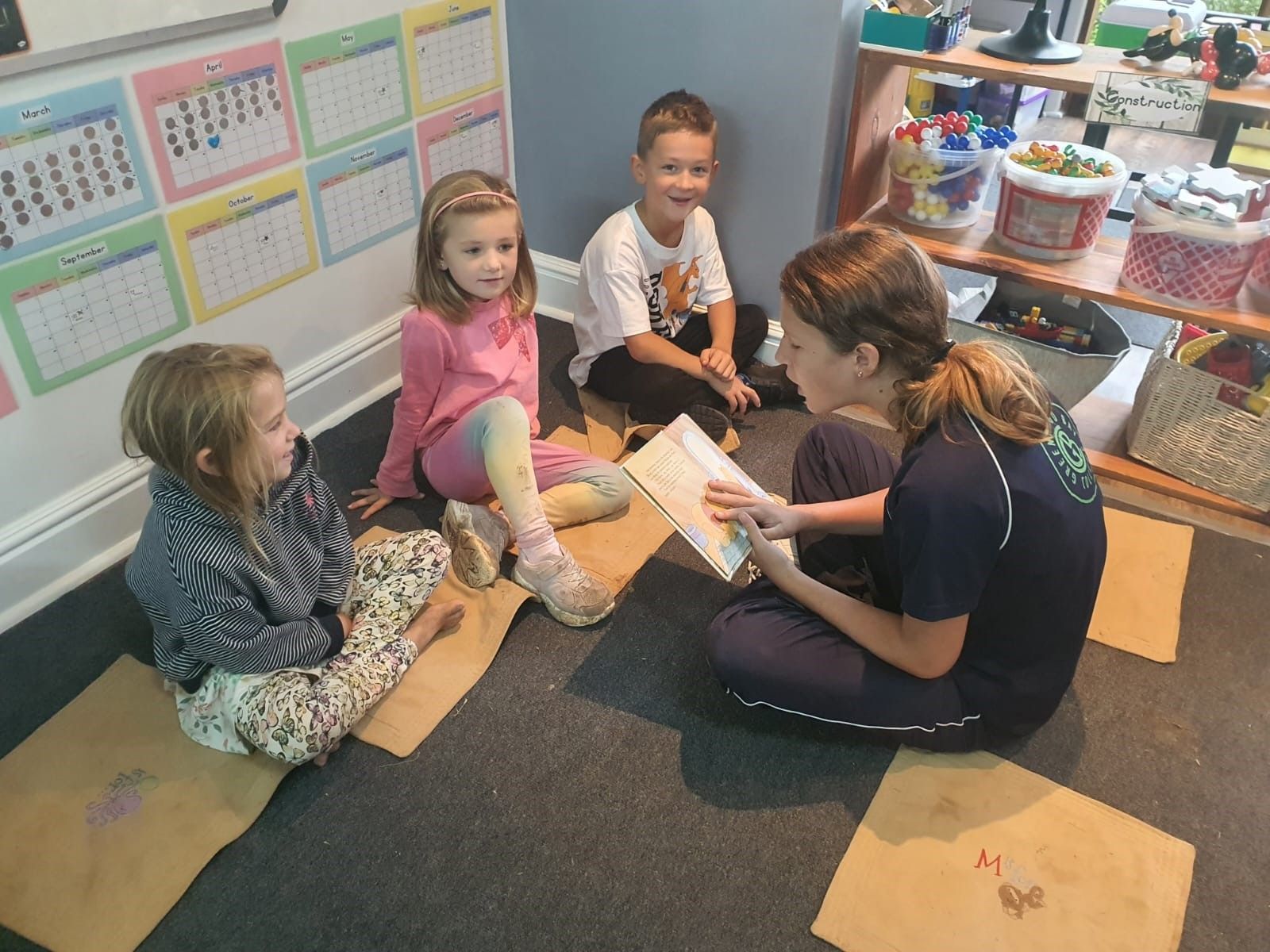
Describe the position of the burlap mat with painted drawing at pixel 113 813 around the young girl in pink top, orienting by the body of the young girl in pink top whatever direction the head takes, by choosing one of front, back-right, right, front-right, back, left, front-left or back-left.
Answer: right

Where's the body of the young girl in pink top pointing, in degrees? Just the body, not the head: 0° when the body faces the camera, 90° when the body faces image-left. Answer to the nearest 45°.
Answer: approximately 315°

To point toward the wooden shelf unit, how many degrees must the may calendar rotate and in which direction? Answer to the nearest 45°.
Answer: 0° — it already faces it

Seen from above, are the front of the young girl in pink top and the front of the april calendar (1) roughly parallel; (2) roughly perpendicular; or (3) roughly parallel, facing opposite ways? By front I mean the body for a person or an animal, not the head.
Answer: roughly parallel

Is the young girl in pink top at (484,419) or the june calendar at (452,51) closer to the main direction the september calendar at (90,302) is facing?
the young girl in pink top

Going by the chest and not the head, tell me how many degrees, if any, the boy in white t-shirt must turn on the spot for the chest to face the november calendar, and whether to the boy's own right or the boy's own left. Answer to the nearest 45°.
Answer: approximately 135° to the boy's own right

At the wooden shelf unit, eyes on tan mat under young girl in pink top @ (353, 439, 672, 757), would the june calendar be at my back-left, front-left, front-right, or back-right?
front-right

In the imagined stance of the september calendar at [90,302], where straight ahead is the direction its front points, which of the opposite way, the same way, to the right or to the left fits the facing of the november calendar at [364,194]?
the same way

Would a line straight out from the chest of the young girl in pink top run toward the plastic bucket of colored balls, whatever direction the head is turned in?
no

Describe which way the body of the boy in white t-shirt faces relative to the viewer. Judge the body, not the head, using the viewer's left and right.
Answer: facing the viewer and to the right of the viewer

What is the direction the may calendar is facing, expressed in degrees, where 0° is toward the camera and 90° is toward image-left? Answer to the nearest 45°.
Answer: approximately 315°

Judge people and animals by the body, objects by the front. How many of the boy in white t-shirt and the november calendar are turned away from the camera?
0

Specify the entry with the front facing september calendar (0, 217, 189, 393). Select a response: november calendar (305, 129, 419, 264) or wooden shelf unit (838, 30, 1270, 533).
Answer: the wooden shelf unit

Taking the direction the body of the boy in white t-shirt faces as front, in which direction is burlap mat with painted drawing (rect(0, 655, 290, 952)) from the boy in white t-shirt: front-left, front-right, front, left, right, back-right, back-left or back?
right

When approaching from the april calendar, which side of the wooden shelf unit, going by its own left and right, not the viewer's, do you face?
front

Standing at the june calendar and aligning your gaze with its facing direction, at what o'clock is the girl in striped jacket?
The girl in striped jacket is roughly at 2 o'clock from the june calendar.

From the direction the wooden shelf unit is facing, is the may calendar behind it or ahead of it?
ahead

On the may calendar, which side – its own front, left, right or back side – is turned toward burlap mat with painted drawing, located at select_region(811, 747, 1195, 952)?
front
